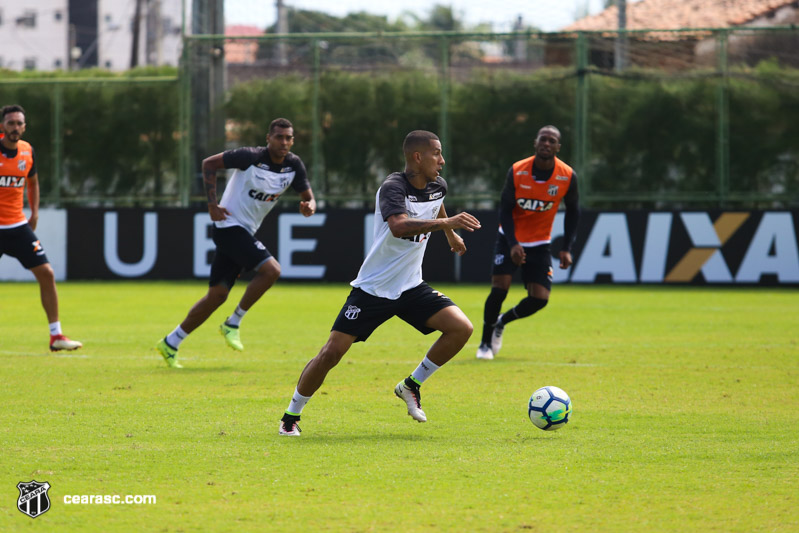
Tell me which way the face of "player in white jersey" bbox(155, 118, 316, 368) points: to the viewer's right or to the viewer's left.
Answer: to the viewer's right

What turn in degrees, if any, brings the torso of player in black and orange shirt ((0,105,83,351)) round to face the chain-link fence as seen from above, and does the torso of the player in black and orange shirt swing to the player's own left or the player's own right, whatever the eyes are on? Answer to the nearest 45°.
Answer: approximately 135° to the player's own left

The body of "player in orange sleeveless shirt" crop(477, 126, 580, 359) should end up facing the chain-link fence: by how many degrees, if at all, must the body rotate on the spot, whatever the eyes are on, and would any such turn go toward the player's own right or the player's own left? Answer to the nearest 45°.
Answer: approximately 180°

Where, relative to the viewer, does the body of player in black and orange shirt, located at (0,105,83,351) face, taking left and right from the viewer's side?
facing the viewer

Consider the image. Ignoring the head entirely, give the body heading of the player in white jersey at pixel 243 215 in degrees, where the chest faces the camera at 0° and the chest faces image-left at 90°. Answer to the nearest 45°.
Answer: approximately 315°

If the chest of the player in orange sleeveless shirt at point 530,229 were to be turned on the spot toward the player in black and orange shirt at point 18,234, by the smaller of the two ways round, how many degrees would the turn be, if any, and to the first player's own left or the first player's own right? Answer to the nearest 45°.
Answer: approximately 90° to the first player's own right

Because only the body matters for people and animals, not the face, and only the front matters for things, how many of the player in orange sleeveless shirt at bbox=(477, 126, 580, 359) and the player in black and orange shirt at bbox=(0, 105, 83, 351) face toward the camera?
2

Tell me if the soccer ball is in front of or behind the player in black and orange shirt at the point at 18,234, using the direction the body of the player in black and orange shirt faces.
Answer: in front

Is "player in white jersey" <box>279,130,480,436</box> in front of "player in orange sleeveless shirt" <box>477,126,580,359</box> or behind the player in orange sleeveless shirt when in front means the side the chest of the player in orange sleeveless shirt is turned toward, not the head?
in front

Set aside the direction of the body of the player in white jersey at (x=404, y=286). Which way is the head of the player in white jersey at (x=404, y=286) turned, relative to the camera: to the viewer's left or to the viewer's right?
to the viewer's right
